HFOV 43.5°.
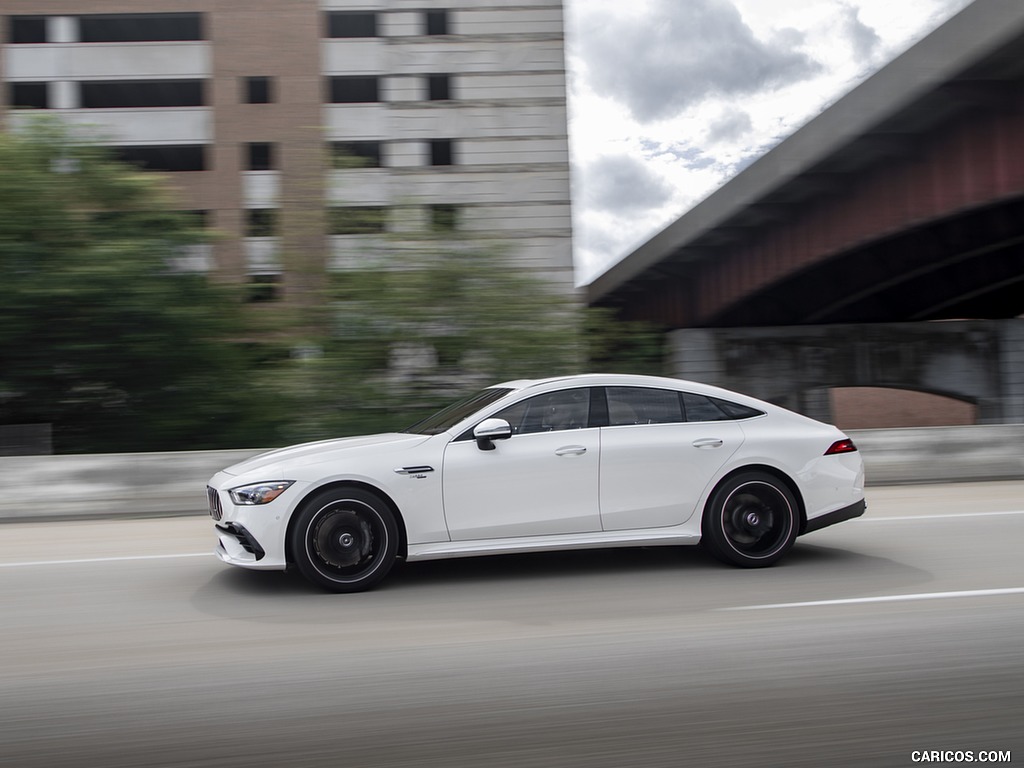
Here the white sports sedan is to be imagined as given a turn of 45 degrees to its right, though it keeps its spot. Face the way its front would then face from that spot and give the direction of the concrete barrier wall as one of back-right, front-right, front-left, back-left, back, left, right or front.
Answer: front

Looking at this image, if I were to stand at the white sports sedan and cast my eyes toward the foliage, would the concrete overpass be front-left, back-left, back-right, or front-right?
front-right

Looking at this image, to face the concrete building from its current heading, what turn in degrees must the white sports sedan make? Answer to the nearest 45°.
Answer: approximately 90° to its right

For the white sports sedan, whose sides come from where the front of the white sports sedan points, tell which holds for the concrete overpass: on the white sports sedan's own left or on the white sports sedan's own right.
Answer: on the white sports sedan's own right

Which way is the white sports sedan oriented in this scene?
to the viewer's left

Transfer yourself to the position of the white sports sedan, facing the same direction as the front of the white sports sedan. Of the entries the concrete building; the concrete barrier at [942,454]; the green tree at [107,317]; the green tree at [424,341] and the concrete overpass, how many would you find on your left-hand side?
0

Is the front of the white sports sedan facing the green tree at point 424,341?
no

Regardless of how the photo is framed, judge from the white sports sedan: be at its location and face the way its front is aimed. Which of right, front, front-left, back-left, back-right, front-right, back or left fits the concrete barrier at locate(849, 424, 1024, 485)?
back-right

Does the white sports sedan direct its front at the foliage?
no

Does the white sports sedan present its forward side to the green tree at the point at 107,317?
no
